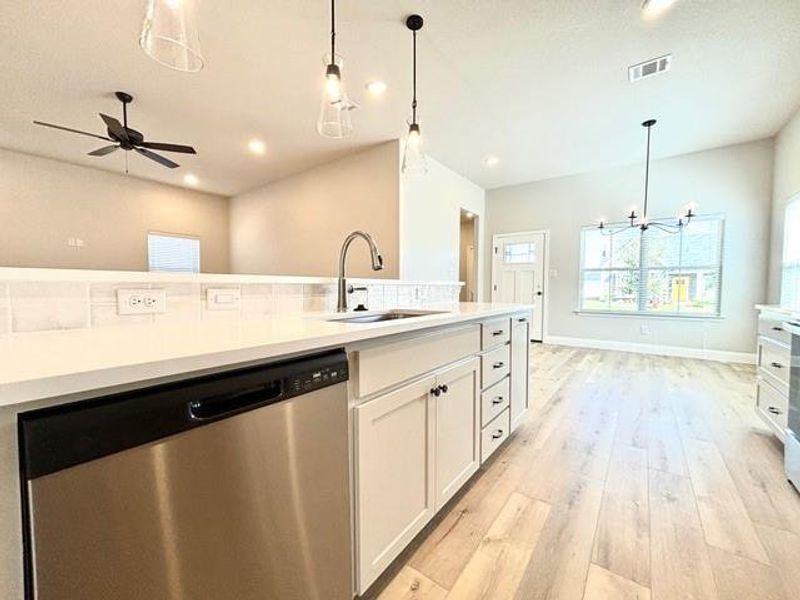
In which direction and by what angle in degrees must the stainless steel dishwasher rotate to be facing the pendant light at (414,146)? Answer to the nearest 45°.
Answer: approximately 90° to its left

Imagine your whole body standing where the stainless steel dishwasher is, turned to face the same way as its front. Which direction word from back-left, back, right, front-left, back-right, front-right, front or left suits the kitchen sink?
left

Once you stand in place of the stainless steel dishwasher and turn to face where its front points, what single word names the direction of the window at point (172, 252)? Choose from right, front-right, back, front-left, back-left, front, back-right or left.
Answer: back-left

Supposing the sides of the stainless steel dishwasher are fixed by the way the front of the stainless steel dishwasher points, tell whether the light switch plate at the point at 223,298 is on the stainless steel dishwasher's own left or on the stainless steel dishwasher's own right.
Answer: on the stainless steel dishwasher's own left

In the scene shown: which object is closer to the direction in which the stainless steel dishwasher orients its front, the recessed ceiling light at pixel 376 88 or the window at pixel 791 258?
the window

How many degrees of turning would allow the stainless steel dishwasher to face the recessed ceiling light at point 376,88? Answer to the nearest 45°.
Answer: approximately 90° to its left

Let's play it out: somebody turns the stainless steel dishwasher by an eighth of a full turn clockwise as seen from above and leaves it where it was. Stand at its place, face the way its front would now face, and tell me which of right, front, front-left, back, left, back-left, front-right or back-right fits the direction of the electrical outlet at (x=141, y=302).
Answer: back

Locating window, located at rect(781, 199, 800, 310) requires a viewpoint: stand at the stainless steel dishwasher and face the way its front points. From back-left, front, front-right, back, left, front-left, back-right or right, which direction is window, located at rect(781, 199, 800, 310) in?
front-left
